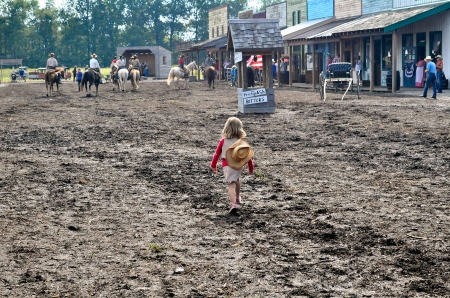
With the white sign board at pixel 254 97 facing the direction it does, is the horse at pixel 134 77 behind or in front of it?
behind

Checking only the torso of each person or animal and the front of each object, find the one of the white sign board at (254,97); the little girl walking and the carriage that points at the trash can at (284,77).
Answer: the little girl walking

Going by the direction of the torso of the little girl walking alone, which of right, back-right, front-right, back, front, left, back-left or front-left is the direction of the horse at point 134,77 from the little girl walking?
front

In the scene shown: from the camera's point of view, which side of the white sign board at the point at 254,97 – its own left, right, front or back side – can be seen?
front

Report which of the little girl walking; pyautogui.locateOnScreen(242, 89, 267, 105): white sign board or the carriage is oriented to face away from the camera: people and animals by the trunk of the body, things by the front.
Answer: the little girl walking

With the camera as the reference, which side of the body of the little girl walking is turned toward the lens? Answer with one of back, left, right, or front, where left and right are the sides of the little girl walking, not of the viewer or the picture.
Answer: back

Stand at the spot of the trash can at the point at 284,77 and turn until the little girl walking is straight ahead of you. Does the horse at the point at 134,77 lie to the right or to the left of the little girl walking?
right

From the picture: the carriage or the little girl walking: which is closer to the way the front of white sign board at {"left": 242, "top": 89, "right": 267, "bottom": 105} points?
the little girl walking

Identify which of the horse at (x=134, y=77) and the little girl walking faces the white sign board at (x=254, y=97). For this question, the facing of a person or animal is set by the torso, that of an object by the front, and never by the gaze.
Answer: the little girl walking

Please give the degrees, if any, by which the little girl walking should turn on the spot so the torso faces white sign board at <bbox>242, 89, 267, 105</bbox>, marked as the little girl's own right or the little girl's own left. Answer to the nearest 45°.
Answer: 0° — they already face it

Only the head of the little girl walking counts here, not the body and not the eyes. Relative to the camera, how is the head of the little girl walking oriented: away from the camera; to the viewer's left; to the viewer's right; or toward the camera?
away from the camera

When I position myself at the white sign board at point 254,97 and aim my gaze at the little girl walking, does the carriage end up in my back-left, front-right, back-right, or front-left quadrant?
back-left

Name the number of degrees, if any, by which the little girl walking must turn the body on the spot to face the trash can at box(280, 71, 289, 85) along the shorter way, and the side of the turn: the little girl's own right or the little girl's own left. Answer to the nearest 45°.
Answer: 0° — they already face it
